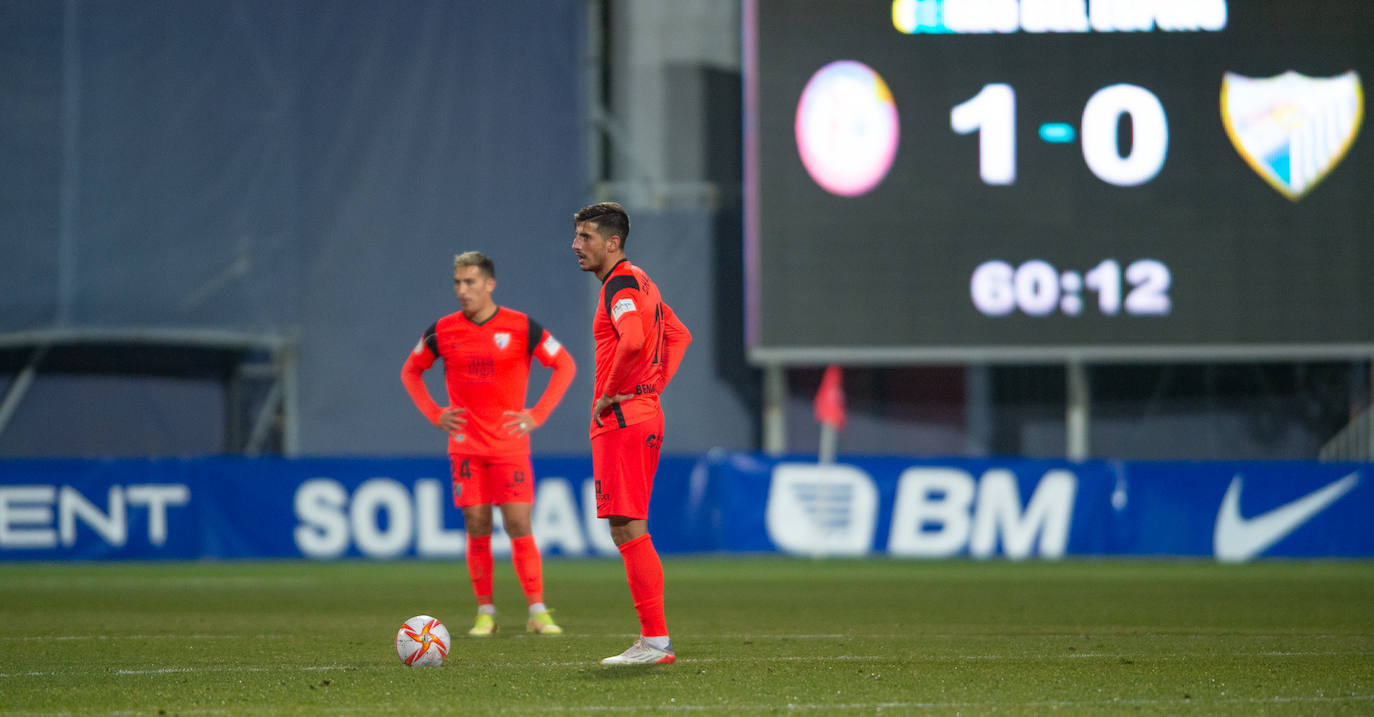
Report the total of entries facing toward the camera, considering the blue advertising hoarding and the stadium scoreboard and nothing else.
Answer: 2

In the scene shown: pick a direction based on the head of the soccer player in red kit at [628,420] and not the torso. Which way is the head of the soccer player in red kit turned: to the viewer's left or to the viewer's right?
to the viewer's left

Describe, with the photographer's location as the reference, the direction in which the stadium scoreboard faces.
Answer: facing the viewer

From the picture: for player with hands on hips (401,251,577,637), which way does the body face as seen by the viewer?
toward the camera

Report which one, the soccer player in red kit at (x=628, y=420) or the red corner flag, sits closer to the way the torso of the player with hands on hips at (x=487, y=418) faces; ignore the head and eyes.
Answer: the soccer player in red kit

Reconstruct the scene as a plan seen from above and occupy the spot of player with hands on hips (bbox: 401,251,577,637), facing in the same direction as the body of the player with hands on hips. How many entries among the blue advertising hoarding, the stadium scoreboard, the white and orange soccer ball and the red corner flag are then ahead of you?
1

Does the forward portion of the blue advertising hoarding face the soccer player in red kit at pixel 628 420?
yes

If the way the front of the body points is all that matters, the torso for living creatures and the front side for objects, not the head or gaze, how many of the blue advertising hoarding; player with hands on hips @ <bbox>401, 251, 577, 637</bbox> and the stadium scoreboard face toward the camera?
3

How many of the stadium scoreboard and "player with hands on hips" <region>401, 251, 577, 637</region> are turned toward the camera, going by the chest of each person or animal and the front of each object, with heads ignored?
2

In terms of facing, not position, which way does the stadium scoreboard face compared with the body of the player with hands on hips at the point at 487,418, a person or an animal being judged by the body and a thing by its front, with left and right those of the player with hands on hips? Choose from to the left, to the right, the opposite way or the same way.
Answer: the same way

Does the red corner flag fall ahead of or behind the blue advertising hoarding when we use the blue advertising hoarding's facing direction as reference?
behind

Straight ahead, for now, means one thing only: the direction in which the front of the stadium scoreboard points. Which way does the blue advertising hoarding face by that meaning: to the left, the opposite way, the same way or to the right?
the same way

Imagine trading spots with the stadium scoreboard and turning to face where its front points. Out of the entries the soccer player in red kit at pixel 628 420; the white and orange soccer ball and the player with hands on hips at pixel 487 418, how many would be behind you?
0

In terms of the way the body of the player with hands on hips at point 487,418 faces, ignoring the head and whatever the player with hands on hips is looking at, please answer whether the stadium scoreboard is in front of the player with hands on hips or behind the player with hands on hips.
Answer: behind
